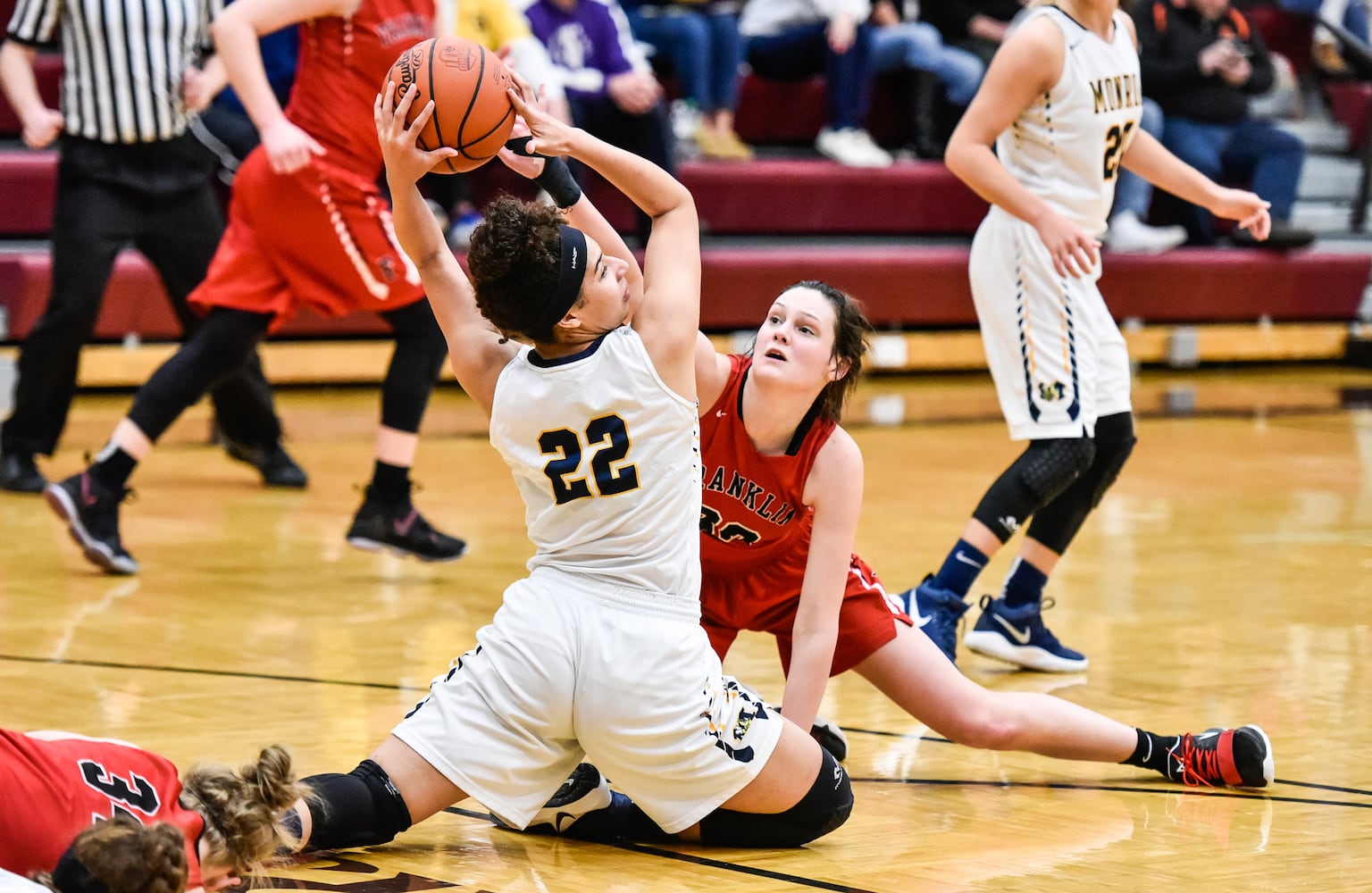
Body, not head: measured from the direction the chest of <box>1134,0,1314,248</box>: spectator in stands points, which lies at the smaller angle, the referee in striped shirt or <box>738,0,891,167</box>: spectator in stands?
the referee in striped shirt

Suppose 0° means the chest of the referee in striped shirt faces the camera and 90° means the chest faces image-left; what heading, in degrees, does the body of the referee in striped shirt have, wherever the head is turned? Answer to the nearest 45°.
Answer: approximately 0°

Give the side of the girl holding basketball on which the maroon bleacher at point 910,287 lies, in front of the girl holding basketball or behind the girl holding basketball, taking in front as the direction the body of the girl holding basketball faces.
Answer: in front

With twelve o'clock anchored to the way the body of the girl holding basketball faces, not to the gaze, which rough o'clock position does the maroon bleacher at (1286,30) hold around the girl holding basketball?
The maroon bleacher is roughly at 1 o'clock from the girl holding basketball.

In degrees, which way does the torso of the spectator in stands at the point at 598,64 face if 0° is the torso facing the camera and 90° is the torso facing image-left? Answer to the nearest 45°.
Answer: approximately 315°

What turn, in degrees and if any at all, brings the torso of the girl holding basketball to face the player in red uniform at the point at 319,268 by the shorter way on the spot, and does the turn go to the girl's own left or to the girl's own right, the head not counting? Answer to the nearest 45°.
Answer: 0° — they already face them

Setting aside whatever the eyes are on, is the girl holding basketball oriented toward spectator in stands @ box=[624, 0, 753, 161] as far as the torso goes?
yes

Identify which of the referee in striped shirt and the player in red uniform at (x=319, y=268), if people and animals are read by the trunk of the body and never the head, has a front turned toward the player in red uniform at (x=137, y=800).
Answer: the referee in striped shirt

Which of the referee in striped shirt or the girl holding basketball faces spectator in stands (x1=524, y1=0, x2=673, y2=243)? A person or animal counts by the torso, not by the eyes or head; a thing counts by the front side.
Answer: the girl holding basketball

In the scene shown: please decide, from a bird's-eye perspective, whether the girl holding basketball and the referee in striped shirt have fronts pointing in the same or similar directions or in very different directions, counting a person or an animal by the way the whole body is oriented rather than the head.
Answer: very different directions

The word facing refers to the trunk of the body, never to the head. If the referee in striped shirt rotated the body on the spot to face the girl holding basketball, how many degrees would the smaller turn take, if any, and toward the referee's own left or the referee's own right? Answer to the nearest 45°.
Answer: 0° — they already face them

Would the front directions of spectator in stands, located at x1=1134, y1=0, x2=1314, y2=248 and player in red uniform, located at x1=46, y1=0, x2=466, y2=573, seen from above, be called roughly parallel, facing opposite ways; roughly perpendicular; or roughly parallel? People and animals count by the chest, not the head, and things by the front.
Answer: roughly perpendicular

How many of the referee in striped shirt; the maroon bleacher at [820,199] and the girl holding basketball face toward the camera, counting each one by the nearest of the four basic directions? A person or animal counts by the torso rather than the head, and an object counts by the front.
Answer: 2

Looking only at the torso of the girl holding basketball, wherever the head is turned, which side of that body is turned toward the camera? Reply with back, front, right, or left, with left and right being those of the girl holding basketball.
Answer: back
